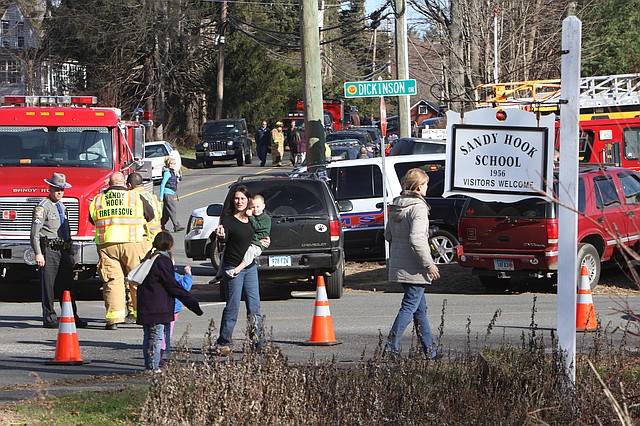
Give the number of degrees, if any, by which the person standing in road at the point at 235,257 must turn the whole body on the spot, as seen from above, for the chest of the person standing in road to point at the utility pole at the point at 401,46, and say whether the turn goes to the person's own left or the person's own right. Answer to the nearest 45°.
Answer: approximately 180°

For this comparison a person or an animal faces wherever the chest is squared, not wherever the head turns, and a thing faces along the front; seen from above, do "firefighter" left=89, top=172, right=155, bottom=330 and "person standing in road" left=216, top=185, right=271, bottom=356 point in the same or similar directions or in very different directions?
very different directions

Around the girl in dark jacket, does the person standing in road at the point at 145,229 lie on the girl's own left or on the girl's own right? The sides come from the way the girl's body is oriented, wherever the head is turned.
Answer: on the girl's own left

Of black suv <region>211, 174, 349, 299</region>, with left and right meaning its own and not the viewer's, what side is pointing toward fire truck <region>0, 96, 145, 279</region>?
left

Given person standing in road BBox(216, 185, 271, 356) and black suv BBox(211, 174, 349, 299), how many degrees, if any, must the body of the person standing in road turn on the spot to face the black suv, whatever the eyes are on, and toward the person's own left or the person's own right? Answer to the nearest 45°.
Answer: approximately 180°

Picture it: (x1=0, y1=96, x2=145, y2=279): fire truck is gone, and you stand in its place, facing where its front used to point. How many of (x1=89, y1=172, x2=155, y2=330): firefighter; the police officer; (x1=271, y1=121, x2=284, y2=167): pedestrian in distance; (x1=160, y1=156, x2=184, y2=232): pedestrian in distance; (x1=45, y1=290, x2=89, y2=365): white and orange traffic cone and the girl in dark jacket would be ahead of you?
4

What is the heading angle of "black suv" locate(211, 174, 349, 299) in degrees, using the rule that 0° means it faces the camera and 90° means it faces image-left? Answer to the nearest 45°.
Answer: approximately 180°

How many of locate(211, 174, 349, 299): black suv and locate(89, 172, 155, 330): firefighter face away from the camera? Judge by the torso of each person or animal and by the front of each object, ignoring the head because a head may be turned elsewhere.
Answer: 2

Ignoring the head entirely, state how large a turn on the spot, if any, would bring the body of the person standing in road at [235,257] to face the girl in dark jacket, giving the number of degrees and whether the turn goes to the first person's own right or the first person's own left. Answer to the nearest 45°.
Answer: approximately 45° to the first person's own right
